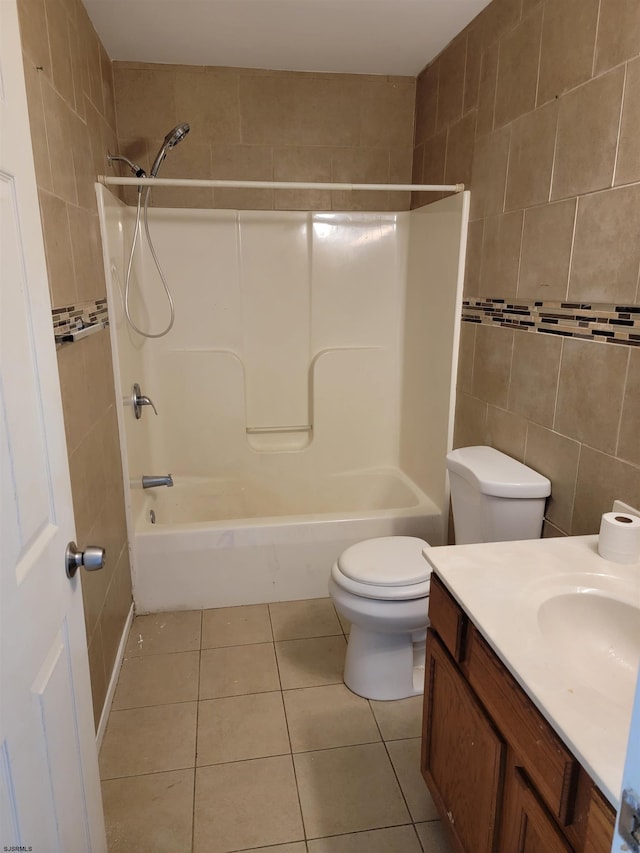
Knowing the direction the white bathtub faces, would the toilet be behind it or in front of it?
in front

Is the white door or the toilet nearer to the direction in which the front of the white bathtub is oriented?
the white door

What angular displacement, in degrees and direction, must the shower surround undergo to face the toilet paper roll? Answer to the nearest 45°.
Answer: approximately 45° to its left

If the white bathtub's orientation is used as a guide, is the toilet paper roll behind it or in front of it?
in front

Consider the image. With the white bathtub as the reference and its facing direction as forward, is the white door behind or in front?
in front
